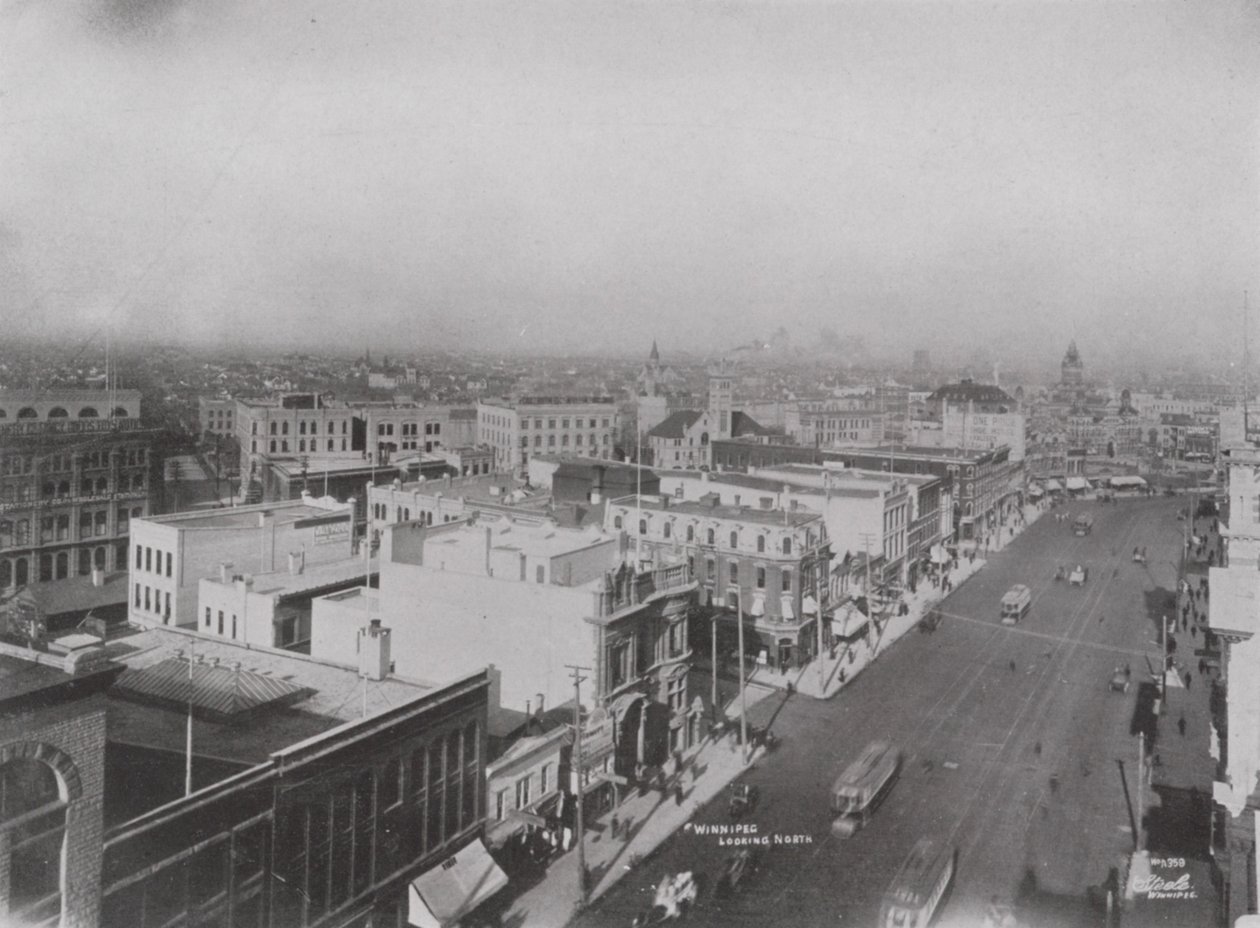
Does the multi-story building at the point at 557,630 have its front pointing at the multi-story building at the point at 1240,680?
yes

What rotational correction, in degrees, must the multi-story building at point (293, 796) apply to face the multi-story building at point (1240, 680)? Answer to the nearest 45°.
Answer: approximately 45° to its left

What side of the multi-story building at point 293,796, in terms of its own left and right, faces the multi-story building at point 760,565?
left

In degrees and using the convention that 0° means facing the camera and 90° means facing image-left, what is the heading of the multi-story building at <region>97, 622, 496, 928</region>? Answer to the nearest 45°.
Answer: approximately 315°

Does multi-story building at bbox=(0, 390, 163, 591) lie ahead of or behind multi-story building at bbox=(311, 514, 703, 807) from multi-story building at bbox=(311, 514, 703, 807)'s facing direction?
behind

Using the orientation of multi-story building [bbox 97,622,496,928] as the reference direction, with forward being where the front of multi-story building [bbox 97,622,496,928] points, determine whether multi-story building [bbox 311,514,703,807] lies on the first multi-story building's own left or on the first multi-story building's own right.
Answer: on the first multi-story building's own left
